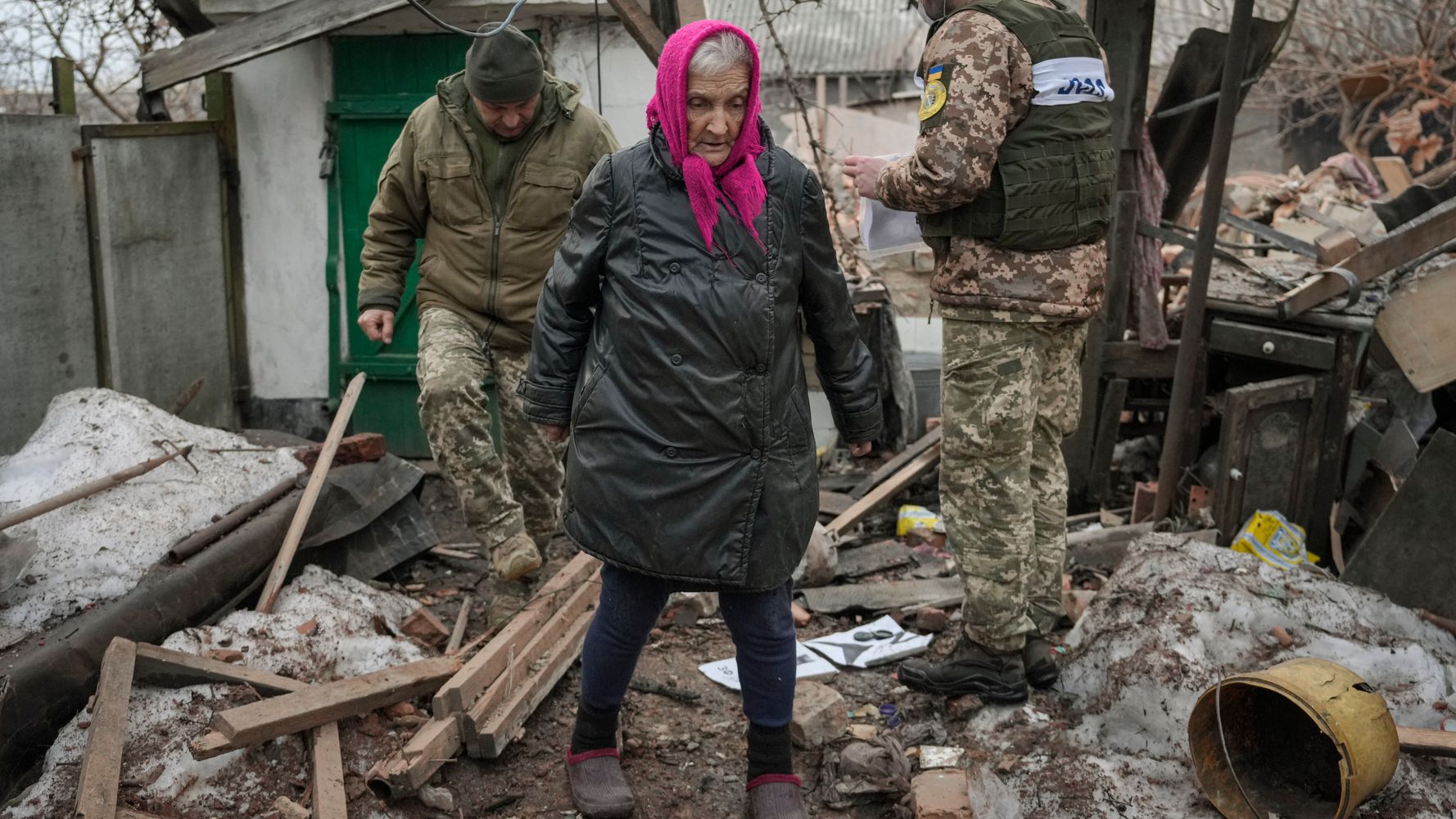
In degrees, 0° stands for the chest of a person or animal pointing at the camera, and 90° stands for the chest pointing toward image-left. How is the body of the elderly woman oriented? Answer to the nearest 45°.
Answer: approximately 0°

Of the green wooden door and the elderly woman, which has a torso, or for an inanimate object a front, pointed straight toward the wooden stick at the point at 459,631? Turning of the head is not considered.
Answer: the green wooden door

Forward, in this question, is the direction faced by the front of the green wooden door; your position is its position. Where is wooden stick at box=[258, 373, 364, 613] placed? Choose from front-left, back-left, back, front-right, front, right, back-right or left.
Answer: front

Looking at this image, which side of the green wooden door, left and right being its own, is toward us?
front

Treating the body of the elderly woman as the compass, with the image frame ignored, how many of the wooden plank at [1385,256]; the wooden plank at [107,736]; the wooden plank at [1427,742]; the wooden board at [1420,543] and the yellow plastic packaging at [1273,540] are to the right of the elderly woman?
1

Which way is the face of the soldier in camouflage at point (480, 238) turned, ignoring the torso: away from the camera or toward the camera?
toward the camera

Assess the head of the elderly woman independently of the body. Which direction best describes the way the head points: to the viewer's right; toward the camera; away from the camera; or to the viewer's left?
toward the camera

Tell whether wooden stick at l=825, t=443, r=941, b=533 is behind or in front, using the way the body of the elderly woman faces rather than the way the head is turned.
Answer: behind

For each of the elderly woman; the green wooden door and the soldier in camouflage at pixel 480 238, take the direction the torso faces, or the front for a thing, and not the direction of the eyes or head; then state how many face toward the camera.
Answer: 3

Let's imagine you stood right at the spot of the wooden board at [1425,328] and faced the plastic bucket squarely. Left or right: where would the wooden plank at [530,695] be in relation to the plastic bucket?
right

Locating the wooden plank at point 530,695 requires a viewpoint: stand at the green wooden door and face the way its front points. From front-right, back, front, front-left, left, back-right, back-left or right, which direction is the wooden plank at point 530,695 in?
front

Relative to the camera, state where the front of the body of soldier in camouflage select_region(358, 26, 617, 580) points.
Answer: toward the camera

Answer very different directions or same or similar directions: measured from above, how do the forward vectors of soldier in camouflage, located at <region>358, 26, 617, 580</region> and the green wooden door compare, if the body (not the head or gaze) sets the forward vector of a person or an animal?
same or similar directions

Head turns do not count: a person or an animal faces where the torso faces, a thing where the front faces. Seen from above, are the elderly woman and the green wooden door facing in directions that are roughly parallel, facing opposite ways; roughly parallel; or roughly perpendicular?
roughly parallel

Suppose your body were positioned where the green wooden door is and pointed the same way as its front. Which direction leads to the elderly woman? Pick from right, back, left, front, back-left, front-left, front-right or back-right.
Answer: front

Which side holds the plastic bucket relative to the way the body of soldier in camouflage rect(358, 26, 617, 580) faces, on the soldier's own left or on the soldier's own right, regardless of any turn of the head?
on the soldier's own left

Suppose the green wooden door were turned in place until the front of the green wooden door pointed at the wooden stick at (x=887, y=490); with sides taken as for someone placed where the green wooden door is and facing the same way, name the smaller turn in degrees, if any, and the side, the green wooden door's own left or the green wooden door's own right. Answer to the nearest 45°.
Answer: approximately 45° to the green wooden door's own left
